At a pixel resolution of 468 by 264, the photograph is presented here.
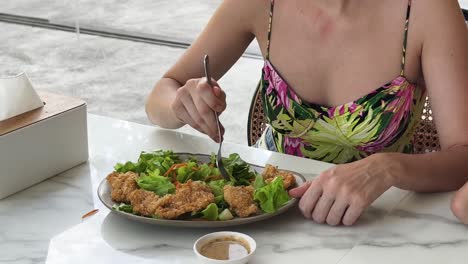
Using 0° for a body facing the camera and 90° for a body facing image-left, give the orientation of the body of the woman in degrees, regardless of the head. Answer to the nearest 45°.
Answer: approximately 0°

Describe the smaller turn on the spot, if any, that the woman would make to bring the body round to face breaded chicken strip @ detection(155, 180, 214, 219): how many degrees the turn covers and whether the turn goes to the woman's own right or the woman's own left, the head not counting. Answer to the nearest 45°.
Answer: approximately 45° to the woman's own right

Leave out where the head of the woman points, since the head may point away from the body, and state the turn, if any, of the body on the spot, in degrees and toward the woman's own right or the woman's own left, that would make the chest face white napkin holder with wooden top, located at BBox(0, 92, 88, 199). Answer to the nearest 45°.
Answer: approximately 45° to the woman's own right

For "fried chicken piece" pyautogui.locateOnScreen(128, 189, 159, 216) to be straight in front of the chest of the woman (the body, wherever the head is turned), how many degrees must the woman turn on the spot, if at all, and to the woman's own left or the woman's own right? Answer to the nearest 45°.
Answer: approximately 45° to the woman's own right

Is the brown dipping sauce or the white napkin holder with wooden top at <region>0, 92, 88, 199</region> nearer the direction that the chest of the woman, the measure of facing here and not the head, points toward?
the brown dipping sauce

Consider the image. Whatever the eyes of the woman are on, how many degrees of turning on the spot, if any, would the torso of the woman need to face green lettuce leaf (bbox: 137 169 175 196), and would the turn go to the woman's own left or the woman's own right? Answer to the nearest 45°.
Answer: approximately 45° to the woman's own right

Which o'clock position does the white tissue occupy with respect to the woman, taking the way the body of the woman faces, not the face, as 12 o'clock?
The white tissue is roughly at 2 o'clock from the woman.
